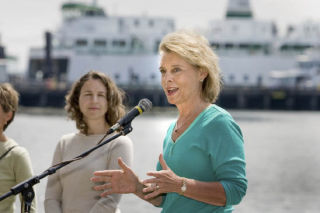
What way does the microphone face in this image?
to the viewer's right

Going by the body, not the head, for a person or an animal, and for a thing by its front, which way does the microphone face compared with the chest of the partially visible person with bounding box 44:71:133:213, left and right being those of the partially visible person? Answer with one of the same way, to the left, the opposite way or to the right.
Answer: to the left

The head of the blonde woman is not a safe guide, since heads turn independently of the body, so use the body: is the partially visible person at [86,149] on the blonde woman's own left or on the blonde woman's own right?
on the blonde woman's own right

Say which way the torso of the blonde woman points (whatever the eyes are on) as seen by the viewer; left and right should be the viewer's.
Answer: facing the viewer and to the left of the viewer

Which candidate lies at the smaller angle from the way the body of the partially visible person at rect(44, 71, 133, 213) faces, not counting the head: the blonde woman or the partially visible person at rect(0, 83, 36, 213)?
the blonde woman

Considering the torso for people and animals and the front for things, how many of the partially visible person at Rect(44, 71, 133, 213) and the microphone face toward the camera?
1

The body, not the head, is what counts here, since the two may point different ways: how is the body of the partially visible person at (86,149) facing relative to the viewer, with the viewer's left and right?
facing the viewer

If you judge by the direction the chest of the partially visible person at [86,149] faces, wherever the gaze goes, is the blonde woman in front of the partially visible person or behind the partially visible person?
in front
